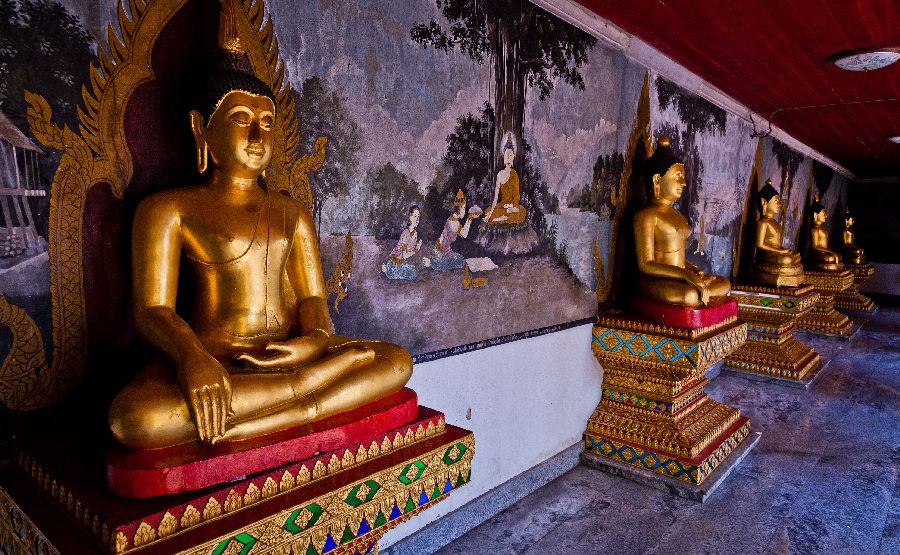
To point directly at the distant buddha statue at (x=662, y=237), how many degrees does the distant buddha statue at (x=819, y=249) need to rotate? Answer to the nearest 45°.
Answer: approximately 90° to its right

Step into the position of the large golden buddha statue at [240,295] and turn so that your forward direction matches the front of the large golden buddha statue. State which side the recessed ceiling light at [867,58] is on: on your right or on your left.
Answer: on your left

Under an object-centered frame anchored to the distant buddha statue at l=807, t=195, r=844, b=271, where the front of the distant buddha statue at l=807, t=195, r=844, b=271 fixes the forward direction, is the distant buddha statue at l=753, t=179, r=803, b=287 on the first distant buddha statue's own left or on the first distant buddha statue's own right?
on the first distant buddha statue's own right

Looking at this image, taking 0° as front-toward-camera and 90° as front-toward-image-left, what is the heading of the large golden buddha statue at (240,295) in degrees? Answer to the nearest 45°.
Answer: approximately 315°

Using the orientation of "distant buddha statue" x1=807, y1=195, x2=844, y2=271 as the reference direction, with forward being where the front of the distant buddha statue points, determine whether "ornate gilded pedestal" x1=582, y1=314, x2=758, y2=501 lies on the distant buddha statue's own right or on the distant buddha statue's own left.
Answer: on the distant buddha statue's own right

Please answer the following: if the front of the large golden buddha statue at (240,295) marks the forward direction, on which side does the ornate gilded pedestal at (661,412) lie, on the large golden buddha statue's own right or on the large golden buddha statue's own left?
on the large golden buddha statue's own left

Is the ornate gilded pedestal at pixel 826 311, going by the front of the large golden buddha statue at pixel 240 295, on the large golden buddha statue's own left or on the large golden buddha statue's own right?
on the large golden buddha statue's own left

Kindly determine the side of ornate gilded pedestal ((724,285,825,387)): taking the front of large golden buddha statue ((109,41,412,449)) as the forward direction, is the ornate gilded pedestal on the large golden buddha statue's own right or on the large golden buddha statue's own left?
on the large golden buddha statue's own left

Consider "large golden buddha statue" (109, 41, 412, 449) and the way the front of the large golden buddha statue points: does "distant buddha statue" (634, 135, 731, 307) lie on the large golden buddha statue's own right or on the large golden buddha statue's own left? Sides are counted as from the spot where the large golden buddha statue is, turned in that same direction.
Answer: on the large golden buddha statue's own left
